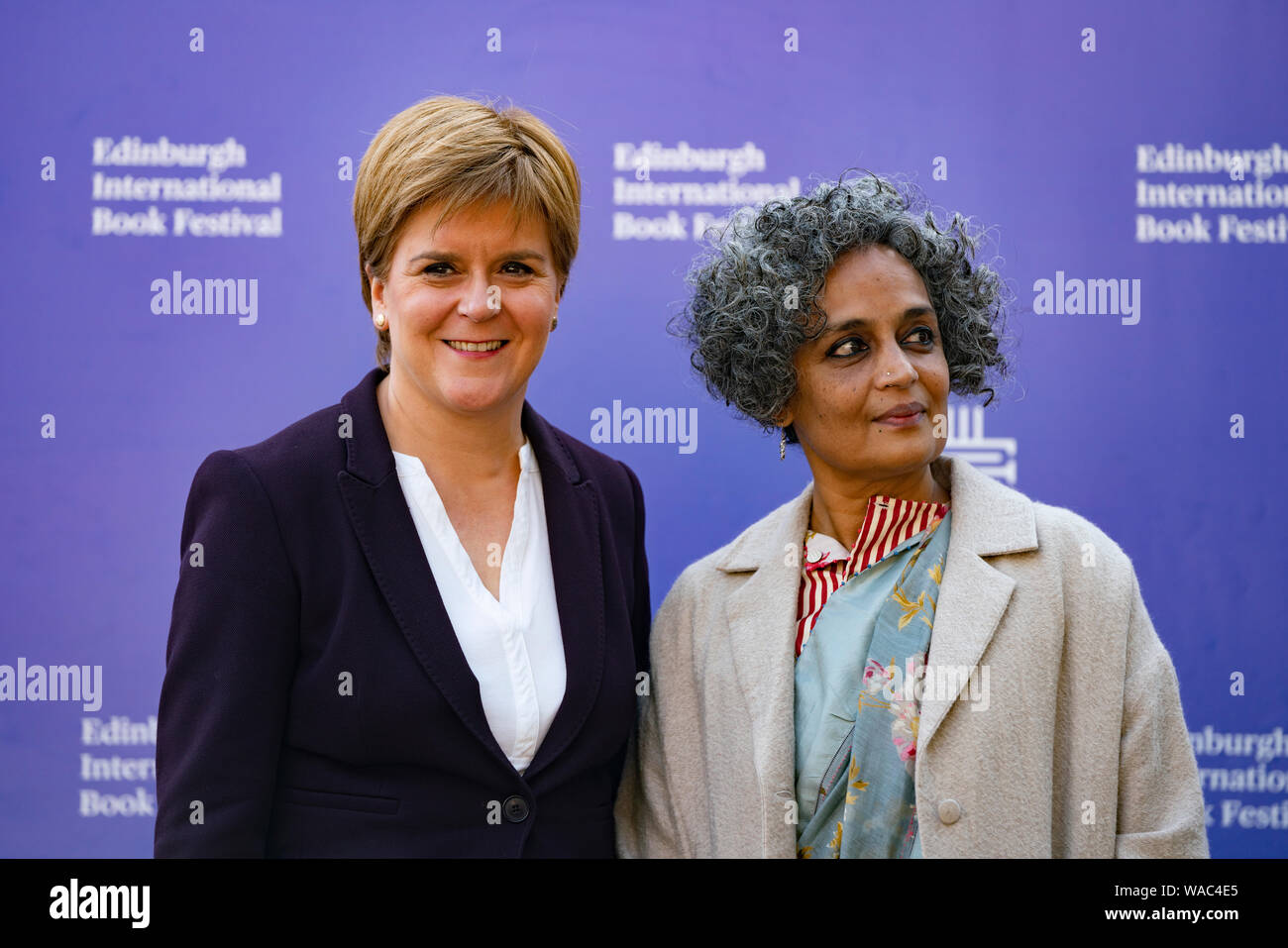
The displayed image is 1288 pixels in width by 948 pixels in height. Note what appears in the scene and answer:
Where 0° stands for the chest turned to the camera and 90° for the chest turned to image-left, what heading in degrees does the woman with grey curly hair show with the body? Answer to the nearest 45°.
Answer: approximately 0°
